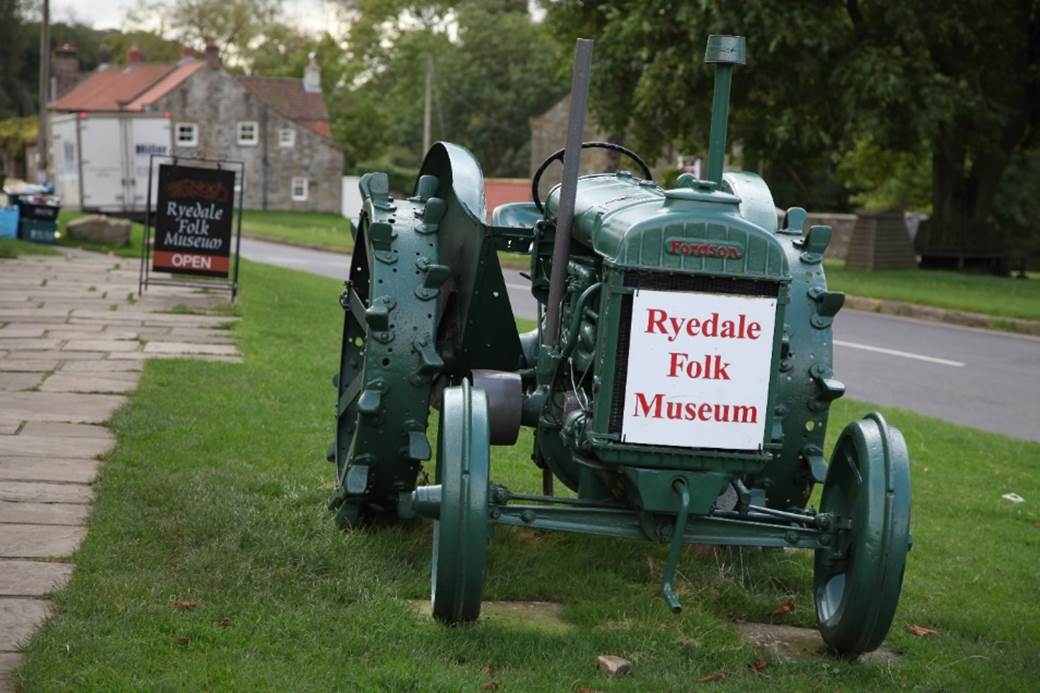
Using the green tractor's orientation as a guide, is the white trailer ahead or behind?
behind

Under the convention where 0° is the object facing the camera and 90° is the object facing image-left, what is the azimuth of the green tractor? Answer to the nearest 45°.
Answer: approximately 0°

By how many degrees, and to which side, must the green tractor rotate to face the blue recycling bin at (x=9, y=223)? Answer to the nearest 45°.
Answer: approximately 135° to its right

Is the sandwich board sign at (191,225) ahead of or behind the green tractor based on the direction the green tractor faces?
behind
